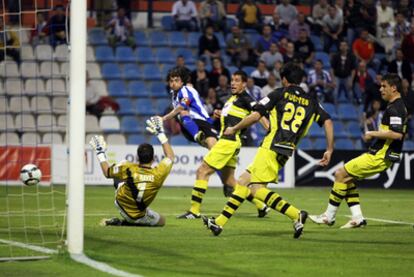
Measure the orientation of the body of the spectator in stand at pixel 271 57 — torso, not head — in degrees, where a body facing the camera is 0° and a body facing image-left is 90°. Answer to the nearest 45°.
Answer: approximately 0°

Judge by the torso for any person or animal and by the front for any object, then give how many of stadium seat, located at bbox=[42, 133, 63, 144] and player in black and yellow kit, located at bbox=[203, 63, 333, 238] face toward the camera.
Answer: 1

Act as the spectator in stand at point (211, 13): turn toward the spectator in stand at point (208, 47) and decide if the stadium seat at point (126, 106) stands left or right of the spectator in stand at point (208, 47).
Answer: right

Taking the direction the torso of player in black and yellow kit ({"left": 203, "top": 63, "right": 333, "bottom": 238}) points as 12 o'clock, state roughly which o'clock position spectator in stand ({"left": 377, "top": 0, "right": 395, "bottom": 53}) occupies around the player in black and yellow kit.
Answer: The spectator in stand is roughly at 2 o'clock from the player in black and yellow kit.

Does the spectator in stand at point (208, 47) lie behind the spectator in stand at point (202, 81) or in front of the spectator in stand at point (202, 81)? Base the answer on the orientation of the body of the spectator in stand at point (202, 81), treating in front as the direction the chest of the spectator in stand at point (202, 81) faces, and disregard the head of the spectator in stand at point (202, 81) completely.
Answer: behind

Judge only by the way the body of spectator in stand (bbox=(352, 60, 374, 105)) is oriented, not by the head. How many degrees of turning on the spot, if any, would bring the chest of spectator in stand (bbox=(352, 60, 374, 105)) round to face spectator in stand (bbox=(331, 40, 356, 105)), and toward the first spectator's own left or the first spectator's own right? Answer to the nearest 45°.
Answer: approximately 90° to the first spectator's own right

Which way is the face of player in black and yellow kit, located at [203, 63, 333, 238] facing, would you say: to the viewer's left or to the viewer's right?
to the viewer's left

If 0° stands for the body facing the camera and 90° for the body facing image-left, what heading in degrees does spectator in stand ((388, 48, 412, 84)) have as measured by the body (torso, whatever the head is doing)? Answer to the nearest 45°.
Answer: approximately 0°

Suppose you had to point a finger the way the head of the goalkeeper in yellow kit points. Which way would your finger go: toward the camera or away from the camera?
away from the camera
